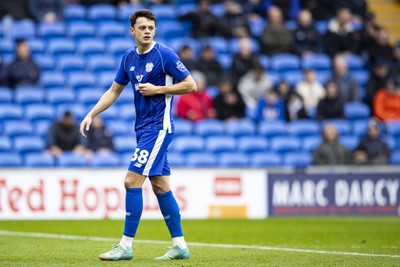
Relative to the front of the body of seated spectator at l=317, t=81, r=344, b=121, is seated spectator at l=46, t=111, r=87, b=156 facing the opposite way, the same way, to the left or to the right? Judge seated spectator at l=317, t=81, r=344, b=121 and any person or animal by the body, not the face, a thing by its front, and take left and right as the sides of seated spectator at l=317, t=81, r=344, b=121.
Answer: the same way

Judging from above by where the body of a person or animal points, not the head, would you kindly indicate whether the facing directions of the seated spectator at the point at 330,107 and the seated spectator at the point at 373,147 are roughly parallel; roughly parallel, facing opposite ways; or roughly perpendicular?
roughly parallel

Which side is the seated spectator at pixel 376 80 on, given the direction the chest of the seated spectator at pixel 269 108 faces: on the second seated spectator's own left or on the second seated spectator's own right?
on the second seated spectator's own left

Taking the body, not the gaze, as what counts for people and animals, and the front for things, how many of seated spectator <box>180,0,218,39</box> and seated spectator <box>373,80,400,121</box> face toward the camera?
2

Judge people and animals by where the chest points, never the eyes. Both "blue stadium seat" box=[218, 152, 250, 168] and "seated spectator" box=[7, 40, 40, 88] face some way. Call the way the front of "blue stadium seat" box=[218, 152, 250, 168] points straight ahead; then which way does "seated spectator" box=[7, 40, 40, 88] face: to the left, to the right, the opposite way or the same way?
the same way

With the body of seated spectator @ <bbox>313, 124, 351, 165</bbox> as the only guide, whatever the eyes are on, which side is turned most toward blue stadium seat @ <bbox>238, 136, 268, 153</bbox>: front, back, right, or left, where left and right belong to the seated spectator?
right

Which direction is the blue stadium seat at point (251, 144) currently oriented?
toward the camera

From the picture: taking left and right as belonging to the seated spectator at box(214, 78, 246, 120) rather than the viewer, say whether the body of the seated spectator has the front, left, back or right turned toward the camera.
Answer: front

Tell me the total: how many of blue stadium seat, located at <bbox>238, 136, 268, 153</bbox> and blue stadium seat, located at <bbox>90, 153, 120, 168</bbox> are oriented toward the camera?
2

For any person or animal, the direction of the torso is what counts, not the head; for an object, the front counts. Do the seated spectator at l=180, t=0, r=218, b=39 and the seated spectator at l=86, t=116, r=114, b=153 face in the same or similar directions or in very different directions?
same or similar directions

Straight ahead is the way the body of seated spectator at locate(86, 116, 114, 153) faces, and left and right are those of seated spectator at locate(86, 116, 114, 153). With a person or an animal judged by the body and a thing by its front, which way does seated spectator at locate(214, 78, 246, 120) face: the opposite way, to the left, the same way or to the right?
the same way

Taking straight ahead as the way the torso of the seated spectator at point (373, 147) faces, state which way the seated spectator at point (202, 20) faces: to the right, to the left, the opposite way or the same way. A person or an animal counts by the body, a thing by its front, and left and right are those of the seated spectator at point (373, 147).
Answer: the same way

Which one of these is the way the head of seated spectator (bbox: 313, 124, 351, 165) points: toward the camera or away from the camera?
toward the camera
